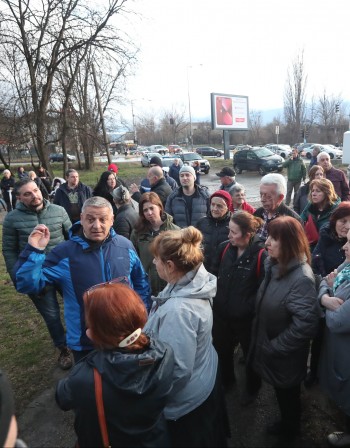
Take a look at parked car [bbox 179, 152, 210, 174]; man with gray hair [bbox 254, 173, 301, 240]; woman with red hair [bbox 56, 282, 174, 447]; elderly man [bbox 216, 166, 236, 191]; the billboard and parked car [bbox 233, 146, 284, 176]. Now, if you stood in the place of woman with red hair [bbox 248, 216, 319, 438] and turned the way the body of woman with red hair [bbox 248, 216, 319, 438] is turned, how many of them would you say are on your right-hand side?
5

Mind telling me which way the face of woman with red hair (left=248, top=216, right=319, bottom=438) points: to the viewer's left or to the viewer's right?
to the viewer's left

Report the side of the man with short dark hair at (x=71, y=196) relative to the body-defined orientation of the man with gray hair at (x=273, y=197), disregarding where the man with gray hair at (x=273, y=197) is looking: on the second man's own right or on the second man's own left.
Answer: on the second man's own right

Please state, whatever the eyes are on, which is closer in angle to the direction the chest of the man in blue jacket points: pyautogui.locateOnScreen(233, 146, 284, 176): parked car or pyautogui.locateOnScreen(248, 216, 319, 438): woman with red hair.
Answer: the woman with red hair

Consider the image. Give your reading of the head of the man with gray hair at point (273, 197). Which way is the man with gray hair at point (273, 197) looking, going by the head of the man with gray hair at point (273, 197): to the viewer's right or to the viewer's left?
to the viewer's left

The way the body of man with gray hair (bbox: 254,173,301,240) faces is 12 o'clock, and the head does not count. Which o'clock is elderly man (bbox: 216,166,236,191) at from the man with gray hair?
The elderly man is roughly at 4 o'clock from the man with gray hair.

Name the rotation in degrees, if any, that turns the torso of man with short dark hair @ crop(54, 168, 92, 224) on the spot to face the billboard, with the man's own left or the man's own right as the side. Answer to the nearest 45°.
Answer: approximately 135° to the man's own left

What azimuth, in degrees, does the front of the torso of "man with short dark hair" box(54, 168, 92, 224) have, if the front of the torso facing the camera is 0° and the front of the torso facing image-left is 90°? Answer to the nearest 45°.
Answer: approximately 0°

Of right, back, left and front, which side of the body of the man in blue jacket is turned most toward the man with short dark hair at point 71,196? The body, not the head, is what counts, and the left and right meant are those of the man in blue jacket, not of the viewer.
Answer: back
